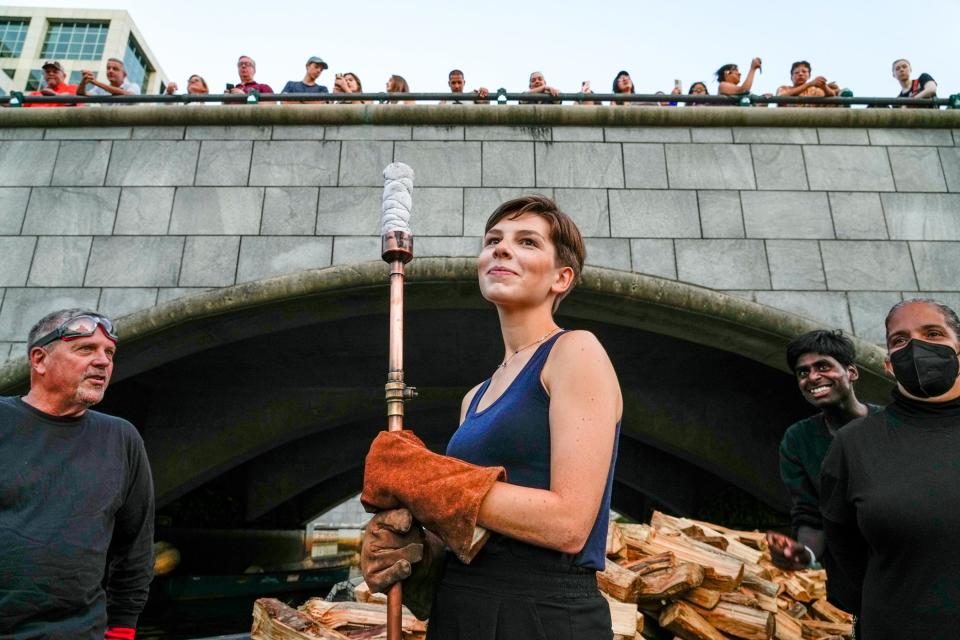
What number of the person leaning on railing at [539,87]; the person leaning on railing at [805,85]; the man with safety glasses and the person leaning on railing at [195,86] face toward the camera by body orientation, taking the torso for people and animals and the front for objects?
4

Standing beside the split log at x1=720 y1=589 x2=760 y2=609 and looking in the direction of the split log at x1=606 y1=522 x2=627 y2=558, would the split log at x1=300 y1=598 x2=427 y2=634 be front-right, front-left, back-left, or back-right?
front-left

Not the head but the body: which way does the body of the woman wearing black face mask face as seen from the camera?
toward the camera

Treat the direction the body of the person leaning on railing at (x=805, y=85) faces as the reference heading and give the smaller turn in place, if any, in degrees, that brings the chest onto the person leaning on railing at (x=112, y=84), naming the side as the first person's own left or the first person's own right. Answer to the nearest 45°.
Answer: approximately 45° to the first person's own right

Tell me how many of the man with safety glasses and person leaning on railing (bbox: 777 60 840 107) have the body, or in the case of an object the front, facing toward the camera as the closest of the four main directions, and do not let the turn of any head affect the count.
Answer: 2

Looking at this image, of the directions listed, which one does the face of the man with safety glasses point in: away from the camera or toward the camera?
toward the camera

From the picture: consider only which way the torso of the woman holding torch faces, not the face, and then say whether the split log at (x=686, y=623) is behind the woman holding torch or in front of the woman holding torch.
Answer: behind

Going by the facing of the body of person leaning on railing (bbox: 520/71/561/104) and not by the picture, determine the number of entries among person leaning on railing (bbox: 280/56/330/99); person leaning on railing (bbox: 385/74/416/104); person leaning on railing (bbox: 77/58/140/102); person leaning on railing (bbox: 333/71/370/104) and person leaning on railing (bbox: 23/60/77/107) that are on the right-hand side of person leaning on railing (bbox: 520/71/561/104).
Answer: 5

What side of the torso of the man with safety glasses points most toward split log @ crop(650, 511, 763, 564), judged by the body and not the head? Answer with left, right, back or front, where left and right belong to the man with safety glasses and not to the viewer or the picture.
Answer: left

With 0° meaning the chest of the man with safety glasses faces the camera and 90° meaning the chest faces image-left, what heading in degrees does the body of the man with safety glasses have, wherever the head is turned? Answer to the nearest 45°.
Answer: approximately 0°

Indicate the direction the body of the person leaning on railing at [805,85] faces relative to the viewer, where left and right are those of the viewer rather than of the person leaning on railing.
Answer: facing the viewer

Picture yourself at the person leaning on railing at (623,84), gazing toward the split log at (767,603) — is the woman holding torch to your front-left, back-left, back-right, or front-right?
front-right

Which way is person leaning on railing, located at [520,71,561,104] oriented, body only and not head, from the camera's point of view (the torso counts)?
toward the camera
